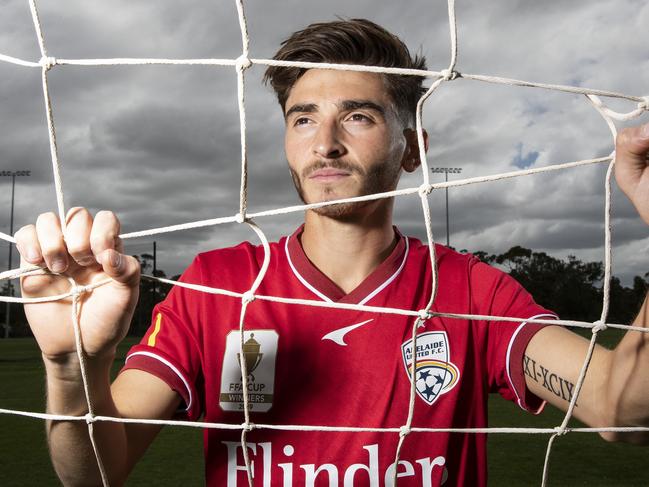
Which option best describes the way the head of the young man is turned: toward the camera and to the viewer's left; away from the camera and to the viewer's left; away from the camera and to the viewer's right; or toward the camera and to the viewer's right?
toward the camera and to the viewer's left

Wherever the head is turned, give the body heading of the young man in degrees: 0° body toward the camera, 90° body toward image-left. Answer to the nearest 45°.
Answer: approximately 0°
